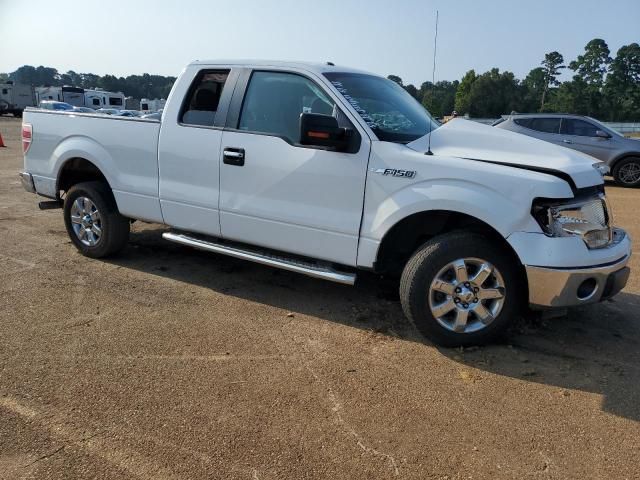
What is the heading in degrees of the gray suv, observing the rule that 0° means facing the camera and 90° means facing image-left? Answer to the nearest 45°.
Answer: approximately 270°

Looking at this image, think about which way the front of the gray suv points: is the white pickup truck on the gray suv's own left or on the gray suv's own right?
on the gray suv's own right

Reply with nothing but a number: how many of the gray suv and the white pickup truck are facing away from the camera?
0

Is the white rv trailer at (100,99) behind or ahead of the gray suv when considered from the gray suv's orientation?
behind

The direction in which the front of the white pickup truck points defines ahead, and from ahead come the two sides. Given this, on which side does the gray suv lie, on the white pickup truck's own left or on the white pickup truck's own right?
on the white pickup truck's own left

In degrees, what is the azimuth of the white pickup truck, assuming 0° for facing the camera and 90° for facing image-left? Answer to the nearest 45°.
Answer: approximately 315°

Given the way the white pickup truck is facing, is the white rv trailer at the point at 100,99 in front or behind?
behind

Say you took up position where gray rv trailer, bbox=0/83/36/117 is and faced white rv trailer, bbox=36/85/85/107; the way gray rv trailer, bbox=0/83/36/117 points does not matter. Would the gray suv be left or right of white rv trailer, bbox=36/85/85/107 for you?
right

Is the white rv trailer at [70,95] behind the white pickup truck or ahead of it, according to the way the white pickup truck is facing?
behind
